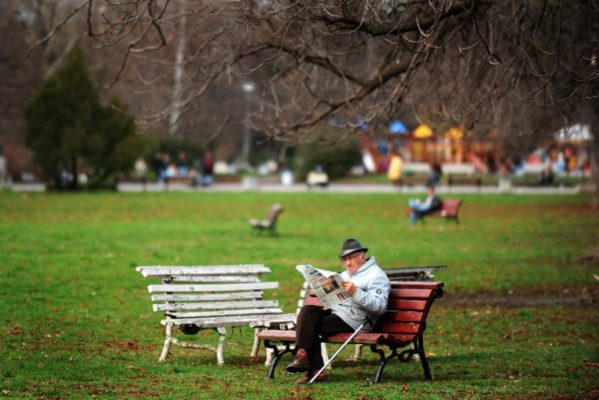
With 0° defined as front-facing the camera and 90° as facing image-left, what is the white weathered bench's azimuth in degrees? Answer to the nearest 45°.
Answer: approximately 315°

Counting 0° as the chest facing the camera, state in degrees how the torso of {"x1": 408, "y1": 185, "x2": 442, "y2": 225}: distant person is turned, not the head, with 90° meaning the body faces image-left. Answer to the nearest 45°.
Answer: approximately 90°

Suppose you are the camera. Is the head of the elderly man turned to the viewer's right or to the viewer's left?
to the viewer's left

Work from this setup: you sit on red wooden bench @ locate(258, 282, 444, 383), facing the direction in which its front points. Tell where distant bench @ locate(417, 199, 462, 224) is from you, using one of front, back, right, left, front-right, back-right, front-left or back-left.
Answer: back-right

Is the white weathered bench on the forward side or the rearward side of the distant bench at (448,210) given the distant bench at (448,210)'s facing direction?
on the forward side

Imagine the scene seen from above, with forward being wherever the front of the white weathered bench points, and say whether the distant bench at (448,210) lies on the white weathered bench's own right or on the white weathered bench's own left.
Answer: on the white weathered bench's own left

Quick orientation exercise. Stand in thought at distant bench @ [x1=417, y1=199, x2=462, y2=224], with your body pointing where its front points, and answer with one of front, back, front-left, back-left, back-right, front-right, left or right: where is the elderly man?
front-left

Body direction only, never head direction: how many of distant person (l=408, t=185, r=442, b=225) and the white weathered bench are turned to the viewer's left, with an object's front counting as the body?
1
